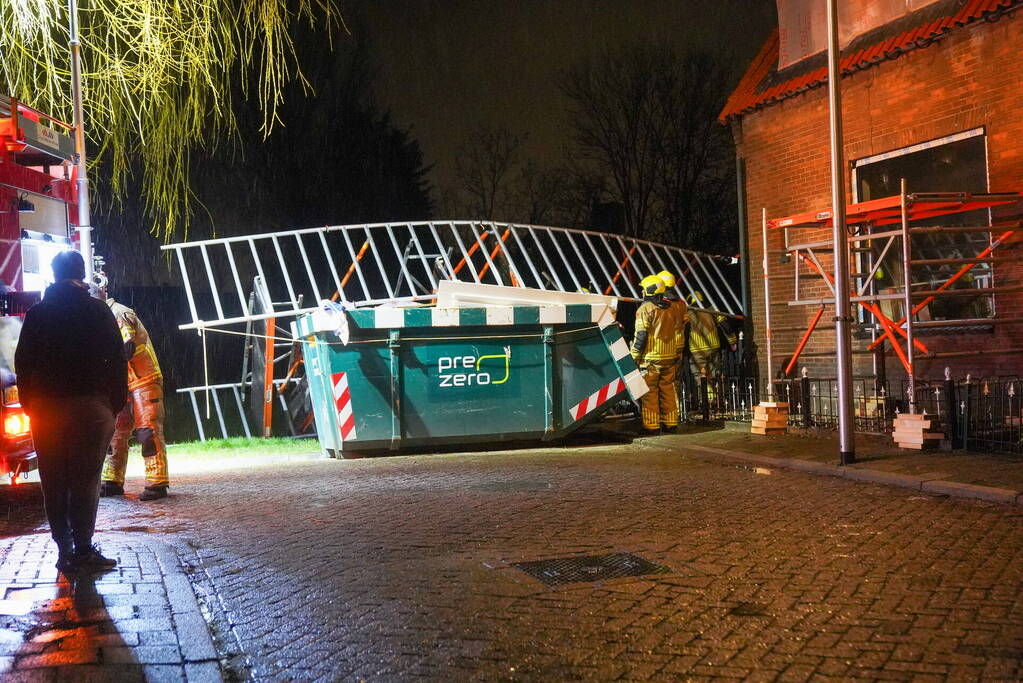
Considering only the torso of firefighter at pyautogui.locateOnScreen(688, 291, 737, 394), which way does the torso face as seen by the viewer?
away from the camera

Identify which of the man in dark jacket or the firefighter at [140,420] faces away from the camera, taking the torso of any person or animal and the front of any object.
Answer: the man in dark jacket

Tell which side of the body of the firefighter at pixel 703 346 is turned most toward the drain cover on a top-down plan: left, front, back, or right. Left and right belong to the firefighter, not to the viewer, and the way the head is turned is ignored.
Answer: back

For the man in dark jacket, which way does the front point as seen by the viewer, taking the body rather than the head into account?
away from the camera

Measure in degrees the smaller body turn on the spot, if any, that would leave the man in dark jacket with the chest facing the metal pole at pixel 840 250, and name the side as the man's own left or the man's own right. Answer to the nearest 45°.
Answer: approximately 90° to the man's own right

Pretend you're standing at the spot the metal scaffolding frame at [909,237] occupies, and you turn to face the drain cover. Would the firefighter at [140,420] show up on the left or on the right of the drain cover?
right

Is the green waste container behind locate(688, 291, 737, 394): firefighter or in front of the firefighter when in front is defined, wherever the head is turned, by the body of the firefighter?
behind

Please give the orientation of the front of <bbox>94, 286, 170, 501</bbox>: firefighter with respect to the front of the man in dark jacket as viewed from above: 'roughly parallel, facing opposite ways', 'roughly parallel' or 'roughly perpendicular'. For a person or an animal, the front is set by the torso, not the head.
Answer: roughly perpendicular

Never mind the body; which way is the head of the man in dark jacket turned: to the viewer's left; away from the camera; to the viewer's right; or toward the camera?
away from the camera

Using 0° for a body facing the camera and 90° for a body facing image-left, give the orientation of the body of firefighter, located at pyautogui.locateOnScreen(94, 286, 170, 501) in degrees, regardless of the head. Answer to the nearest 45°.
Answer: approximately 90°
